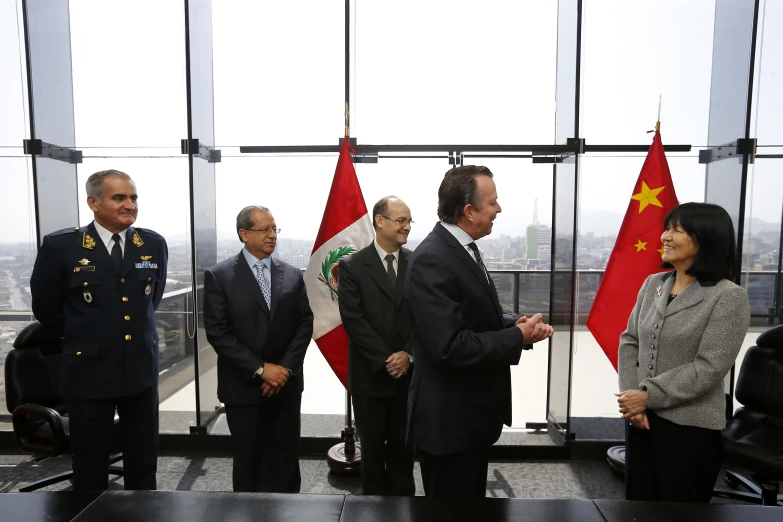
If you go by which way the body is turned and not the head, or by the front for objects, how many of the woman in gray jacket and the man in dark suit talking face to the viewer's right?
1

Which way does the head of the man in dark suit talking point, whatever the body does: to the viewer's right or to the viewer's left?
to the viewer's right

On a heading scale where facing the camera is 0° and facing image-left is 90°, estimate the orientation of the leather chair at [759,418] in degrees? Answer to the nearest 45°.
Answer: approximately 45°

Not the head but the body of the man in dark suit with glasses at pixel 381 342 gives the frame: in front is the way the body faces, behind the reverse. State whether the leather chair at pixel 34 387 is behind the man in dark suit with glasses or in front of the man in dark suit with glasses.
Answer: behind

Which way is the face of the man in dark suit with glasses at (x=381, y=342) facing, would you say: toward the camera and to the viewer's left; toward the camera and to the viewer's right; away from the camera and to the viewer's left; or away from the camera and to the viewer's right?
toward the camera and to the viewer's right

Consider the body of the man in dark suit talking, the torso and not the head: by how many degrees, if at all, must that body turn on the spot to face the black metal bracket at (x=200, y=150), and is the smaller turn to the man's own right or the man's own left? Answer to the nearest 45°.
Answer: approximately 135° to the man's own left

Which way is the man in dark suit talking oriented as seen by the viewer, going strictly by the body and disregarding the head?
to the viewer's right

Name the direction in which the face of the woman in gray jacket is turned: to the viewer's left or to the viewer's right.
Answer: to the viewer's left
